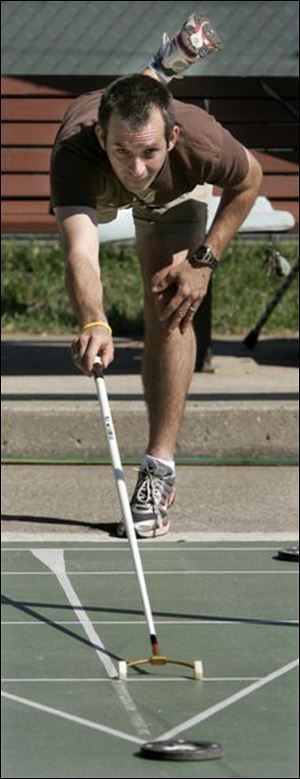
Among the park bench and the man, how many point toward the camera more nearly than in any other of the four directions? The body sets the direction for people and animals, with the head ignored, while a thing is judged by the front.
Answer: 2

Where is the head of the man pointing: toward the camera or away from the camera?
toward the camera

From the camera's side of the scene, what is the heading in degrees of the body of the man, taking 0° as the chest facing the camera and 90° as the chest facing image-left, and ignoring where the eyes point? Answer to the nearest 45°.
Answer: approximately 0°

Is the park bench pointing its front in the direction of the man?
yes

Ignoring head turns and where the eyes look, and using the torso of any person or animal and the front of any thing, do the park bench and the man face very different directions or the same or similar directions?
same or similar directions

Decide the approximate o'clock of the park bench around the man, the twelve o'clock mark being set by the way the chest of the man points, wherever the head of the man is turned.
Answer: The park bench is roughly at 6 o'clock from the man.

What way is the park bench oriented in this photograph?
toward the camera
